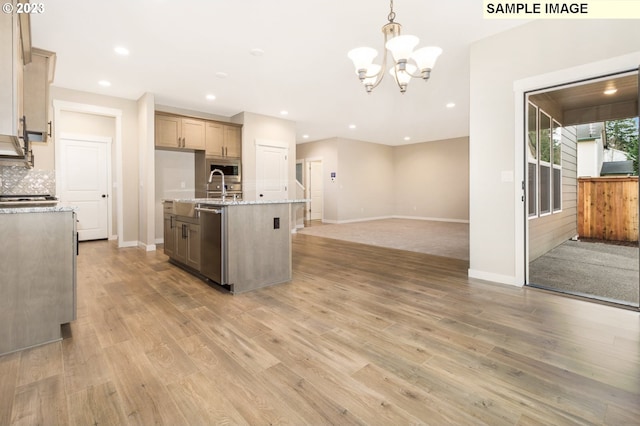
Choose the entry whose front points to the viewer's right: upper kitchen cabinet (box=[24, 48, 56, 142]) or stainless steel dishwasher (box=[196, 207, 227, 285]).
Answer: the upper kitchen cabinet

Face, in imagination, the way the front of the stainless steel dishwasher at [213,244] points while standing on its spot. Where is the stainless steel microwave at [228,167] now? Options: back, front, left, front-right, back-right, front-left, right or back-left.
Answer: back-right

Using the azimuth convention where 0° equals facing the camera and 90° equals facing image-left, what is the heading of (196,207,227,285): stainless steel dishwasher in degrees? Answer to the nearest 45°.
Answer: approximately 45°

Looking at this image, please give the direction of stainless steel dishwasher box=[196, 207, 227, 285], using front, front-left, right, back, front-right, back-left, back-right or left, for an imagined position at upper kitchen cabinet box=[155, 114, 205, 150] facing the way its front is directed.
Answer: front-right

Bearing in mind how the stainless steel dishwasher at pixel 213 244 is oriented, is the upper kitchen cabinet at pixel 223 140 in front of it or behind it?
behind

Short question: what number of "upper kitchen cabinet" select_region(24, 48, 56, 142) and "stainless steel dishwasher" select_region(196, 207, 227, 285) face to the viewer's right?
1

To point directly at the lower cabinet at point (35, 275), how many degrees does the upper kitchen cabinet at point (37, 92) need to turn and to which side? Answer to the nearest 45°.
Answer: approximately 90° to its right

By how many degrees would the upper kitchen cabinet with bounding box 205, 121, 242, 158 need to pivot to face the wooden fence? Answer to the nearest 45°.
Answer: approximately 45° to its left

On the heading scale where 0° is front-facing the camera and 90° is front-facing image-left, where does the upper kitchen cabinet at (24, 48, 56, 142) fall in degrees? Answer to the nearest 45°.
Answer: approximately 270°
